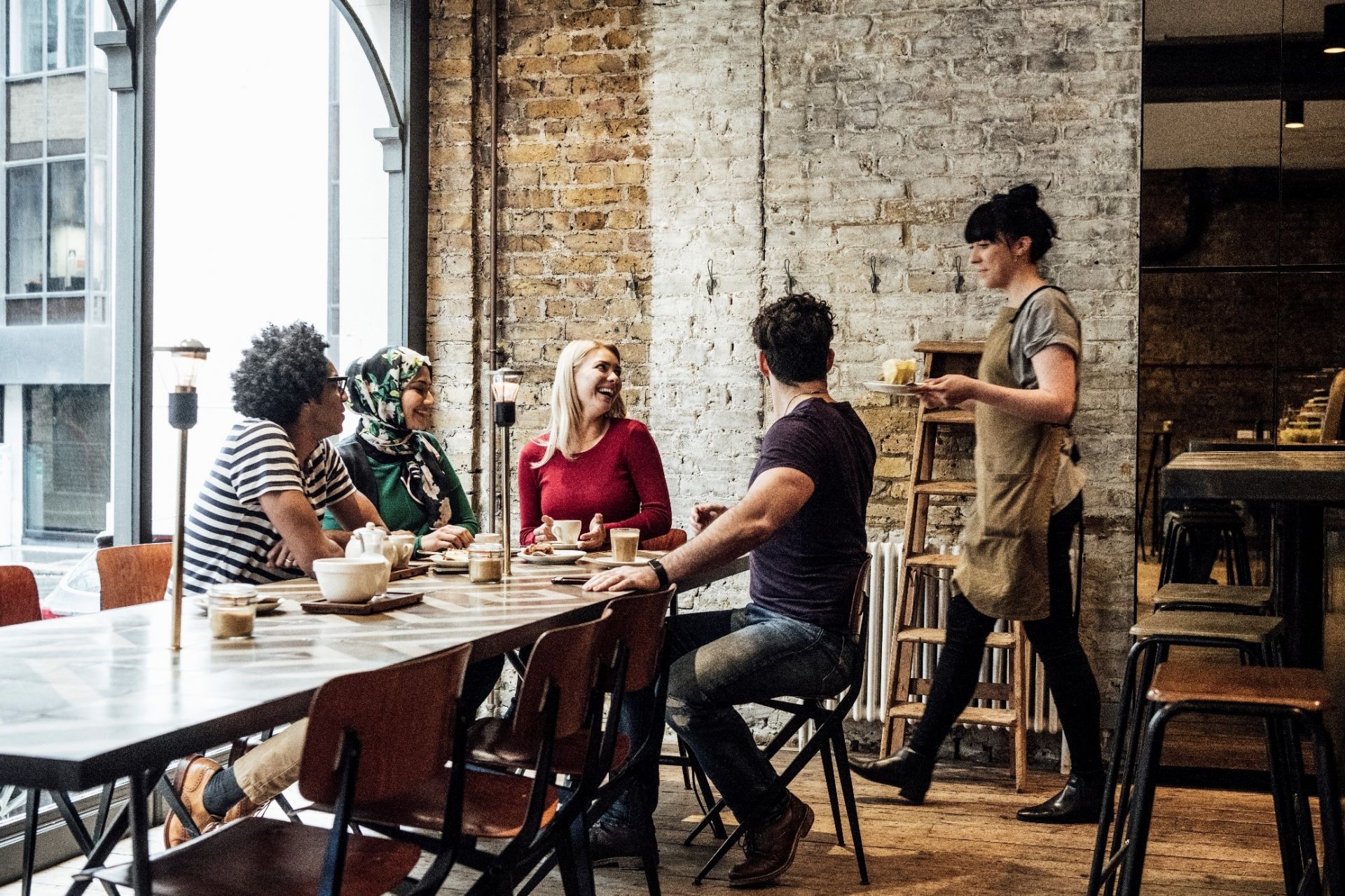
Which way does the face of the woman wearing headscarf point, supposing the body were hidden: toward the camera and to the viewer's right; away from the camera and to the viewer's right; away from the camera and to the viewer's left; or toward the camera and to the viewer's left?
toward the camera and to the viewer's right

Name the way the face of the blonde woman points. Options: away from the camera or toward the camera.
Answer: toward the camera

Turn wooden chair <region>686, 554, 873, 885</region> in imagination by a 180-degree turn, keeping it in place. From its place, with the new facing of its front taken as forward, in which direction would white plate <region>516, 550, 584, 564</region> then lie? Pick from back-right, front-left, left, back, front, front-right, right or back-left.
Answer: back

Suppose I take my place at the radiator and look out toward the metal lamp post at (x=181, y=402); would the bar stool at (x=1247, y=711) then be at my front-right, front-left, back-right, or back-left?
front-left

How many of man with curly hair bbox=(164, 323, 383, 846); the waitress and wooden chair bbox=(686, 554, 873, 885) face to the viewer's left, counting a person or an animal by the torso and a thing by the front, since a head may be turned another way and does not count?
2

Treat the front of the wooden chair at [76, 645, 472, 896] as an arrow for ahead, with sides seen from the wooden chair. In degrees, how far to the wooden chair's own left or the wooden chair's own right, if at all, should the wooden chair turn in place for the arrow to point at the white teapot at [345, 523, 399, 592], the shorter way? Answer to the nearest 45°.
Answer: approximately 45° to the wooden chair's own right

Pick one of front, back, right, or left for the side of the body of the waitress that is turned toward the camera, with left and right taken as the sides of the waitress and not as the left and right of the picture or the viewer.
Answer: left

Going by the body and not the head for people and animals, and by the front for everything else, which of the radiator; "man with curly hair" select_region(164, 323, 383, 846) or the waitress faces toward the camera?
the radiator

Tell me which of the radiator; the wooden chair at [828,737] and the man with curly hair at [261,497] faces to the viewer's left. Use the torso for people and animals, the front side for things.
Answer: the wooden chair

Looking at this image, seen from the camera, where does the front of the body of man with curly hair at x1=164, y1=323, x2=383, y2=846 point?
to the viewer's right

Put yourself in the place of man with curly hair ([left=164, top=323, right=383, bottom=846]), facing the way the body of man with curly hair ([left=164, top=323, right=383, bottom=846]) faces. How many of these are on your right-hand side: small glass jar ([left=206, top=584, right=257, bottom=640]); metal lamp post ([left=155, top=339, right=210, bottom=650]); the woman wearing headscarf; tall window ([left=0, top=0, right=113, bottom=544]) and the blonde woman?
2

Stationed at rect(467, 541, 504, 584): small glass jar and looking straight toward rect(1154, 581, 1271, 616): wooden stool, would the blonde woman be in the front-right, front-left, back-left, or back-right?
front-left

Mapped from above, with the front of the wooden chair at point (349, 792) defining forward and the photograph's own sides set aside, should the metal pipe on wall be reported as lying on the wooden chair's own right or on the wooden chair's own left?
on the wooden chair's own right

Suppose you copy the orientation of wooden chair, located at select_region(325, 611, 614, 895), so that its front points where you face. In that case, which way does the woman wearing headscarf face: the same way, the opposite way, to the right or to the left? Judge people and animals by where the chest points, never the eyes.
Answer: the opposite way

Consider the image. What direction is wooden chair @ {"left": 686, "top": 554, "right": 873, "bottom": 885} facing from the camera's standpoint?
to the viewer's left

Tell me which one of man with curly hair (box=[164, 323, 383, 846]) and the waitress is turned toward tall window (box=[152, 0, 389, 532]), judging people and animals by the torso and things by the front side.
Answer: the waitress

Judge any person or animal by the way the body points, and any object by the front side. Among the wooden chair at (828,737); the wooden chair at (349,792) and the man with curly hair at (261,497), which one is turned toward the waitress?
the man with curly hair

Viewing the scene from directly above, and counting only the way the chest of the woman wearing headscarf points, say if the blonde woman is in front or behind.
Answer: in front

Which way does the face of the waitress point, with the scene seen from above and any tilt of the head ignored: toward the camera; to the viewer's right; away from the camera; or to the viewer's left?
to the viewer's left
